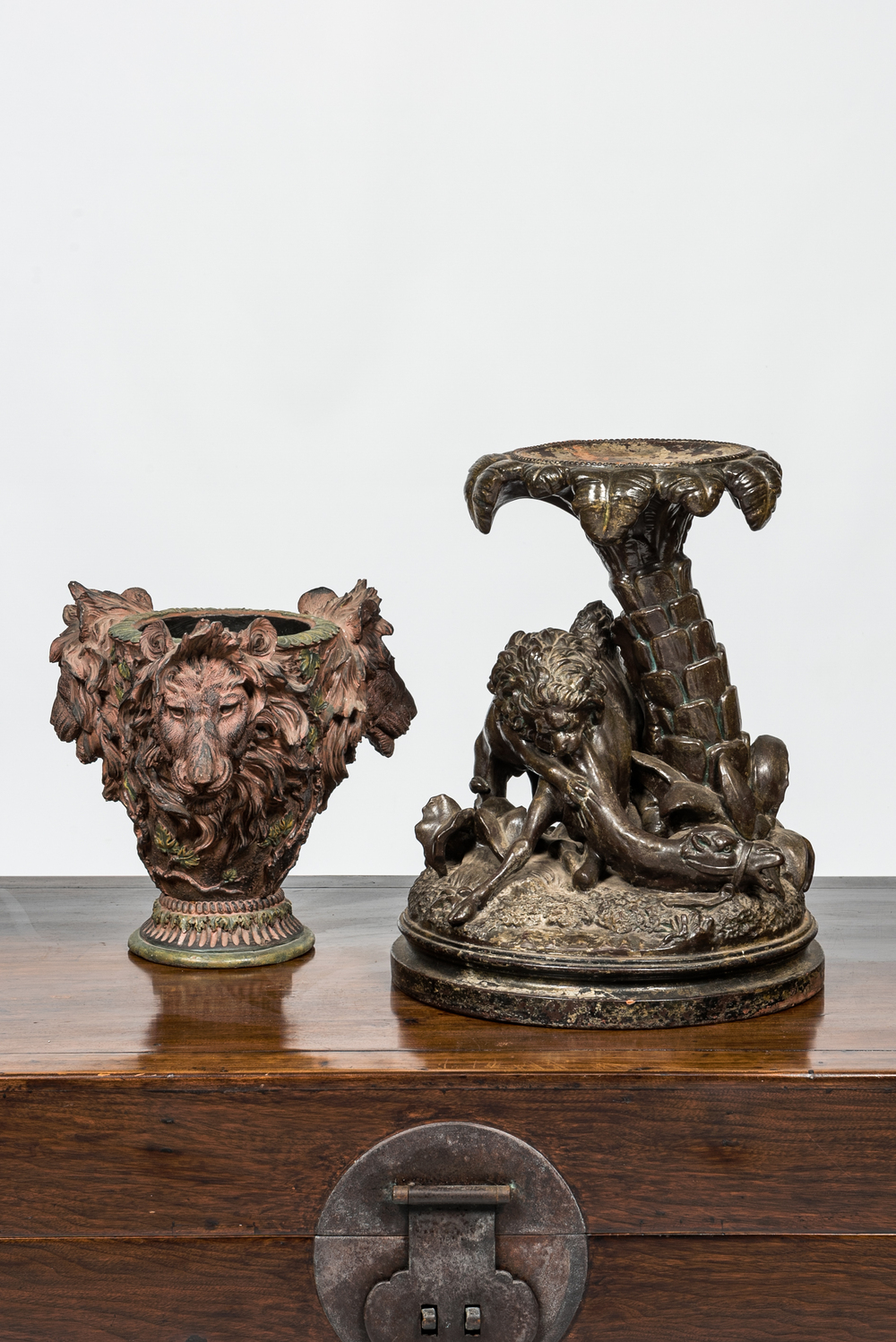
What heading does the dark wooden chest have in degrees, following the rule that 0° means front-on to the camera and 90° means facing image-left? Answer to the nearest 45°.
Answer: approximately 0°

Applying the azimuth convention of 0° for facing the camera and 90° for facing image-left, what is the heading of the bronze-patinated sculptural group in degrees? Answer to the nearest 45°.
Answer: approximately 0°
